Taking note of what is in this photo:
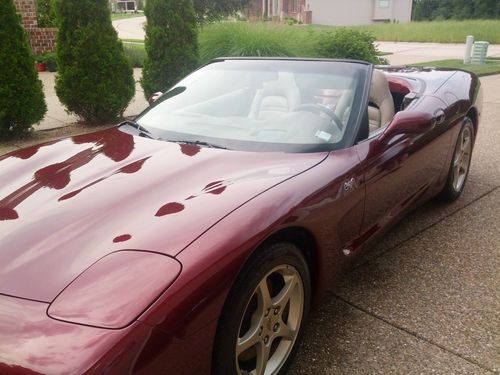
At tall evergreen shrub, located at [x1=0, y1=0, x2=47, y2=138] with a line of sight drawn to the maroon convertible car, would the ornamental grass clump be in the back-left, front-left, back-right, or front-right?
back-left

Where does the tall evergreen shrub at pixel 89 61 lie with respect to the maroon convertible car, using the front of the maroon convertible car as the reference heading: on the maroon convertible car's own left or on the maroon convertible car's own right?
on the maroon convertible car's own right

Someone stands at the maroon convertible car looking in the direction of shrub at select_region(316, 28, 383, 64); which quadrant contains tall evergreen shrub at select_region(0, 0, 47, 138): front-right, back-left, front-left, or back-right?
front-left

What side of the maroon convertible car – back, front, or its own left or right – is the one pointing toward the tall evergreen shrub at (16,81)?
right

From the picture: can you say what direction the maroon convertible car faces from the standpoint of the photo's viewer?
facing the viewer and to the left of the viewer

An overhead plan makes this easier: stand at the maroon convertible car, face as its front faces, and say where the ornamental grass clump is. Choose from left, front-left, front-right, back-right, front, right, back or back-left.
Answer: back-right

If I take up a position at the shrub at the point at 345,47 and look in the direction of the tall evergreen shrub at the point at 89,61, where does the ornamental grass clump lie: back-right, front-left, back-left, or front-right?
front-right

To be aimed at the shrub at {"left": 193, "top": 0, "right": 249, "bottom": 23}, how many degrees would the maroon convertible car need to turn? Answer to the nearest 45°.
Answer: approximately 135° to its right

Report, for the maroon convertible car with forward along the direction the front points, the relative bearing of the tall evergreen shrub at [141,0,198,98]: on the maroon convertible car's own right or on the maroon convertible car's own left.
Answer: on the maroon convertible car's own right

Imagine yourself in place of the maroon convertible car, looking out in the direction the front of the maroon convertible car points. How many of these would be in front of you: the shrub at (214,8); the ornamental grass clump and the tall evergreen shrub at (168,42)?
0

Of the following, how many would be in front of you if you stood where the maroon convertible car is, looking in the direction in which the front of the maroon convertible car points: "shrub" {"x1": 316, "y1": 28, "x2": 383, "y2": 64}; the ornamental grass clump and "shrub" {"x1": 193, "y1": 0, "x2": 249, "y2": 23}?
0

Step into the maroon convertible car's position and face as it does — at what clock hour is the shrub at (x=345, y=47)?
The shrub is roughly at 5 o'clock from the maroon convertible car.

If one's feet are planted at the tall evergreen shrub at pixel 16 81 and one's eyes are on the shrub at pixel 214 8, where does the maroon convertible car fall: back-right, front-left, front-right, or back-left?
back-right
